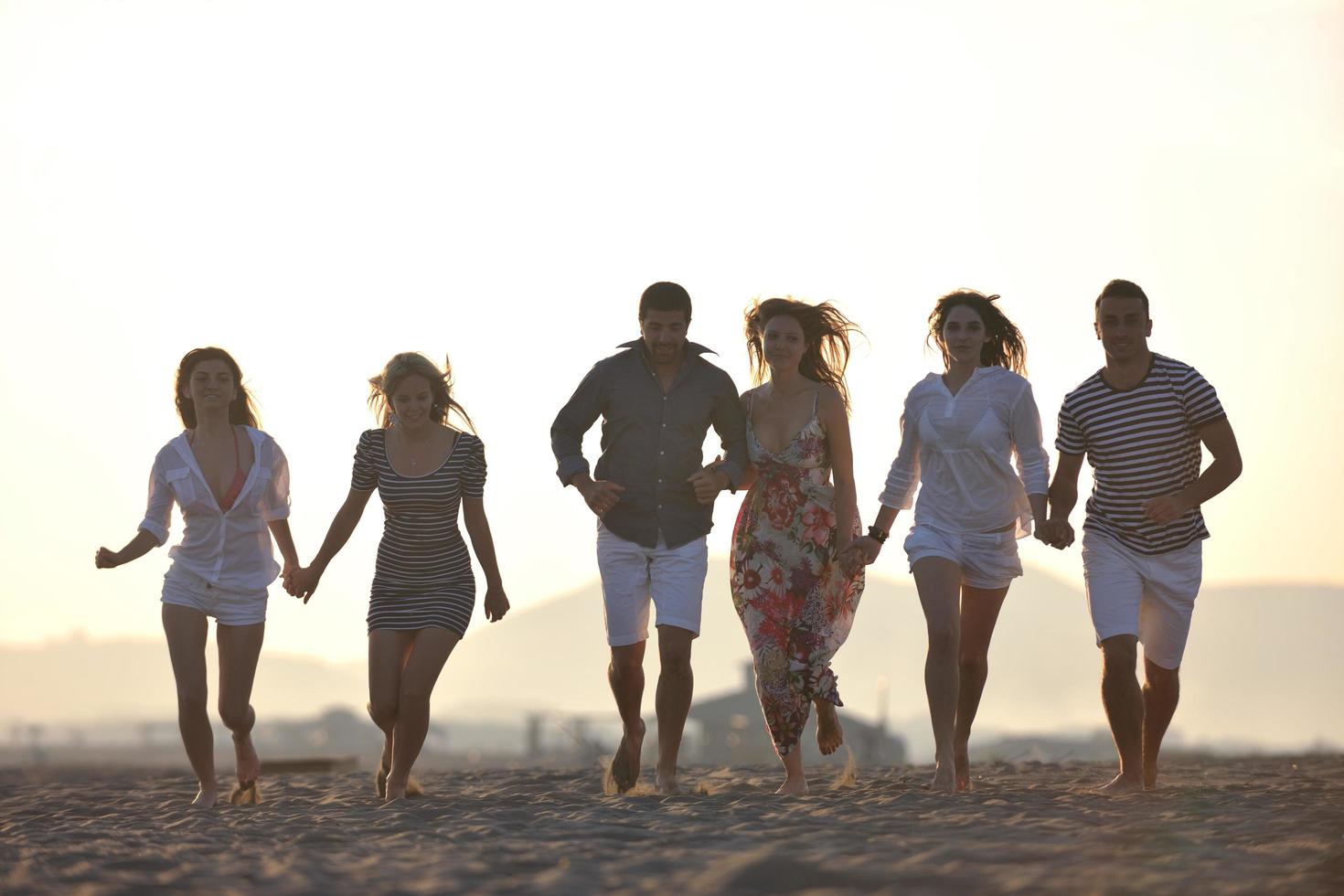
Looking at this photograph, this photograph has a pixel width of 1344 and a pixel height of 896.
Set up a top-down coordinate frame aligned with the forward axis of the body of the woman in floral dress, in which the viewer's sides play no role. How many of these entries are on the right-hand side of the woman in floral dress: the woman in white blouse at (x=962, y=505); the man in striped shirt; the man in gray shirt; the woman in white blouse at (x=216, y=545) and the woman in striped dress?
3

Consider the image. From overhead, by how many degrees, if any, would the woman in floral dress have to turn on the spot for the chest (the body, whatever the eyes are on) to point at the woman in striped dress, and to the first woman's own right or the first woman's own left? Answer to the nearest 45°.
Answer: approximately 90° to the first woman's own right

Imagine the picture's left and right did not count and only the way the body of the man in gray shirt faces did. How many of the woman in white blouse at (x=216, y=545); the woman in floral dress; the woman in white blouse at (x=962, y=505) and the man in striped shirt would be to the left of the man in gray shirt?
3

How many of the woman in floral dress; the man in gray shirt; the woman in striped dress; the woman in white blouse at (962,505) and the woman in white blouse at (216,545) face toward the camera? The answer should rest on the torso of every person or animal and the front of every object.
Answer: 5

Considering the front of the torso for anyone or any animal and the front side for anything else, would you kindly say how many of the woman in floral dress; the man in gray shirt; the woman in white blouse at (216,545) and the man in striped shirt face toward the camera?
4

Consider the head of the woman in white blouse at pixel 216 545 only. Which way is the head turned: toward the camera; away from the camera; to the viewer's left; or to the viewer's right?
toward the camera

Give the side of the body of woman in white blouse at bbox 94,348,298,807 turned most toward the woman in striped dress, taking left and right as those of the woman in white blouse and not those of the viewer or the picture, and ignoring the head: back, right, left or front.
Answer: left

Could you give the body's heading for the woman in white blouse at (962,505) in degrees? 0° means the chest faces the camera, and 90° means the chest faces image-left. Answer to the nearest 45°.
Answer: approximately 0°

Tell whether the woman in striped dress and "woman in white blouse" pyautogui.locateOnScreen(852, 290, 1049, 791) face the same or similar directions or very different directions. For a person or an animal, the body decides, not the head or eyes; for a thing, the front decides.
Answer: same or similar directions

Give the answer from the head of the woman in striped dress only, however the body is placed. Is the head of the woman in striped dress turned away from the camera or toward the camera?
toward the camera

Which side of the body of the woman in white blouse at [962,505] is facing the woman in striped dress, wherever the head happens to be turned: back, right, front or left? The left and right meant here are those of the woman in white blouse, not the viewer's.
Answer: right

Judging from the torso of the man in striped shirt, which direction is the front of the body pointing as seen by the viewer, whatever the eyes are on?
toward the camera

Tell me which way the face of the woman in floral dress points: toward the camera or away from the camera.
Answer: toward the camera

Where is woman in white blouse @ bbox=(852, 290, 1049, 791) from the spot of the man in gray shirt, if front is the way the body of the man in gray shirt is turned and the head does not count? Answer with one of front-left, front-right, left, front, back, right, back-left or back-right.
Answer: left

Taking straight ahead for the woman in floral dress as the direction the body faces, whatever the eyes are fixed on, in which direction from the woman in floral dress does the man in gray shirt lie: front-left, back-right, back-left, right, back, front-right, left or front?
right

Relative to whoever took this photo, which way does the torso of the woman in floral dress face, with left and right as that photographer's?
facing the viewer

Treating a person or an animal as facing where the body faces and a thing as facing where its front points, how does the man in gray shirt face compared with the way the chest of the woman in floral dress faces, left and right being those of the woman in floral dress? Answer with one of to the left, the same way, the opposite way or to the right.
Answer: the same way

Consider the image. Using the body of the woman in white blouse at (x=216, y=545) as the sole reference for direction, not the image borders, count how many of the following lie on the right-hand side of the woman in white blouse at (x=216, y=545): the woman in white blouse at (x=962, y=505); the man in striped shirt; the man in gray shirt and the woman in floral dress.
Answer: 0

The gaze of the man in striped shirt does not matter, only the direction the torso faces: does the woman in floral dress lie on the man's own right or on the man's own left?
on the man's own right

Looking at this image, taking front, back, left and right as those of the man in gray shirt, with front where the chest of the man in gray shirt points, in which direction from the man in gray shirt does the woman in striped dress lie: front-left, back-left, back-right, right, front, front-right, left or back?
right

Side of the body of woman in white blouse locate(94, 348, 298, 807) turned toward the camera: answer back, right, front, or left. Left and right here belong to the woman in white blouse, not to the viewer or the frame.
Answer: front

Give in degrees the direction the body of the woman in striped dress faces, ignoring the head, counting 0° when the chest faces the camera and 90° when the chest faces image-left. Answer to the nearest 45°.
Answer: approximately 0°

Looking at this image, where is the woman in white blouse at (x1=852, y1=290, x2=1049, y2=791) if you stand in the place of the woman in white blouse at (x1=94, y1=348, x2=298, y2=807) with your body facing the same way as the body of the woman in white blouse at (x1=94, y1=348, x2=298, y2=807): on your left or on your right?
on your left
